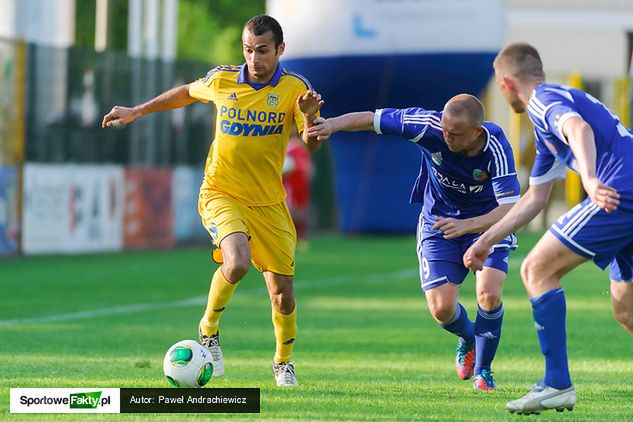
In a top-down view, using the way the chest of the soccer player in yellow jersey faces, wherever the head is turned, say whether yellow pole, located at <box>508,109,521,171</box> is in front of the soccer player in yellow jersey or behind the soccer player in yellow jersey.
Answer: behind

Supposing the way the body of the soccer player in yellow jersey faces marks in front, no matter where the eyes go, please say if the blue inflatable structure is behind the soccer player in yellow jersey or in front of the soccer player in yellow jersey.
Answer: behind

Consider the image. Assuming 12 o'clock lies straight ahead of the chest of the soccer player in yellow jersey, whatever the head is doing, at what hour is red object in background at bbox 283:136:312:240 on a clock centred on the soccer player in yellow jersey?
The red object in background is roughly at 6 o'clock from the soccer player in yellow jersey.

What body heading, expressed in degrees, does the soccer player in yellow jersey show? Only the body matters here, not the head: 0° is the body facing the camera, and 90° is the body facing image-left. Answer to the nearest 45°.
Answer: approximately 0°

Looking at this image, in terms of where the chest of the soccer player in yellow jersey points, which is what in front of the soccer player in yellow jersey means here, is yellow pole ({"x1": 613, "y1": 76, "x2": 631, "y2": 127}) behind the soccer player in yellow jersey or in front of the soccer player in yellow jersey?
behind

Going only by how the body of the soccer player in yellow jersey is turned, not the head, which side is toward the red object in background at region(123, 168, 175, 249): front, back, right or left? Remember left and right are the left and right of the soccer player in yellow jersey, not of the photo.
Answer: back

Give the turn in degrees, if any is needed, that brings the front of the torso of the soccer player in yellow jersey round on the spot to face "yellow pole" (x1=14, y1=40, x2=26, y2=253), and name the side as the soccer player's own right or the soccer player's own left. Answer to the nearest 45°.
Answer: approximately 180°
